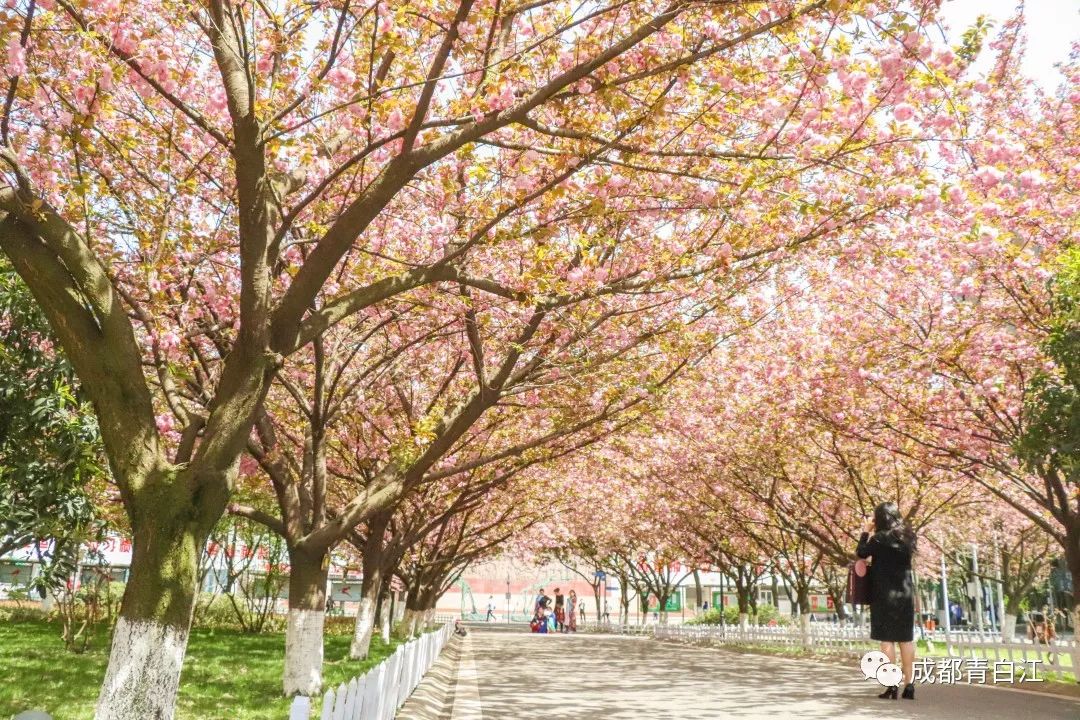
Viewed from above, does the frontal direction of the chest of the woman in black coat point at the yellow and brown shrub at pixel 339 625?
yes

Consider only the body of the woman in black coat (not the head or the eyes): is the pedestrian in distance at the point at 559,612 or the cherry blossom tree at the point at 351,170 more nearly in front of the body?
the pedestrian in distance

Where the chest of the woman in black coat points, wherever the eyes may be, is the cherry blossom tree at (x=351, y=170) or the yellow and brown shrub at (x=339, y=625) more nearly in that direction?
the yellow and brown shrub

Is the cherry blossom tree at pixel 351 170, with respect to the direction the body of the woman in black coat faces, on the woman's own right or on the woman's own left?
on the woman's own left

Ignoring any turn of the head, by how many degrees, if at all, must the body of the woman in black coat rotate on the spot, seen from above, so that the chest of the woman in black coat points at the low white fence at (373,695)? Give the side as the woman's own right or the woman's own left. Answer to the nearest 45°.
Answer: approximately 90° to the woman's own left

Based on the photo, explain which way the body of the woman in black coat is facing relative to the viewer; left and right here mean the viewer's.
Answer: facing away from the viewer and to the left of the viewer

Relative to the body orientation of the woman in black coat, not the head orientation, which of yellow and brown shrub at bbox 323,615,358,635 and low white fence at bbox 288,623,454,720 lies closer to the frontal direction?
the yellow and brown shrub
